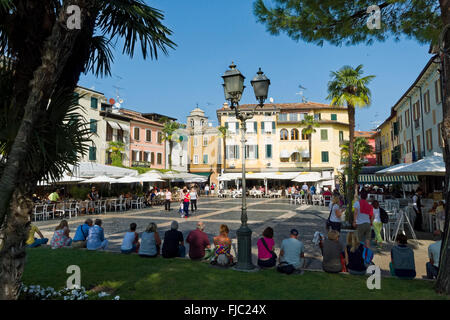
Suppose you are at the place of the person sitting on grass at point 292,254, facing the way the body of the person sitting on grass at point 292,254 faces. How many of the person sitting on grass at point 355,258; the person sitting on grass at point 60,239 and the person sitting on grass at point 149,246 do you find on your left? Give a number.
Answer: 2

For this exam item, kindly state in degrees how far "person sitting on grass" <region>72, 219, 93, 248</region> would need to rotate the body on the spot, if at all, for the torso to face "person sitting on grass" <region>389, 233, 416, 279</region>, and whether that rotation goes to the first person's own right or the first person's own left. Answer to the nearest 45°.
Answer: approximately 90° to the first person's own right

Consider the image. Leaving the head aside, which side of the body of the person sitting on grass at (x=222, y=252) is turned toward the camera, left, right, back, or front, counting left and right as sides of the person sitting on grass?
back

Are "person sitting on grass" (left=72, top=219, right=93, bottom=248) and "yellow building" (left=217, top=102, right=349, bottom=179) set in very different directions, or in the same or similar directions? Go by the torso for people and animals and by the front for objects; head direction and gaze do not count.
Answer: very different directions

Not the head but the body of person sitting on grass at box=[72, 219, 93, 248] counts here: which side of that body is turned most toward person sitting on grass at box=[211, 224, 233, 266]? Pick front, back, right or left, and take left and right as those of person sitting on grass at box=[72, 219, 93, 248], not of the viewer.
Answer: right

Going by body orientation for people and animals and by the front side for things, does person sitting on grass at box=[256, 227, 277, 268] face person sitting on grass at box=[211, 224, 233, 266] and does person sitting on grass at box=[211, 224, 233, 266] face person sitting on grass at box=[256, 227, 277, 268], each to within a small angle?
no

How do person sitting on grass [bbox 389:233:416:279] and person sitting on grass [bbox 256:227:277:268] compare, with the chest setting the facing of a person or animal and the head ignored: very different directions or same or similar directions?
same or similar directions

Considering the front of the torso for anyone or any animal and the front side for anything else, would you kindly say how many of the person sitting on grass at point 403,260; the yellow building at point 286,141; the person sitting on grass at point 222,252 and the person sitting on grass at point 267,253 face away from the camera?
3

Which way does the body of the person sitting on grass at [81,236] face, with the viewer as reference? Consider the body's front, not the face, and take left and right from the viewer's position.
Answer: facing away from the viewer and to the right of the viewer

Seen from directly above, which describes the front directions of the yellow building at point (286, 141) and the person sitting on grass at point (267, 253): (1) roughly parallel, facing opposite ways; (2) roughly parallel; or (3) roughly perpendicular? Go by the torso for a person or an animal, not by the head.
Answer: roughly parallel, facing opposite ways

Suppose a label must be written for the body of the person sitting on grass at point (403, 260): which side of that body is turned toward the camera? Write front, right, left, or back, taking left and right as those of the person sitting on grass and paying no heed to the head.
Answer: back

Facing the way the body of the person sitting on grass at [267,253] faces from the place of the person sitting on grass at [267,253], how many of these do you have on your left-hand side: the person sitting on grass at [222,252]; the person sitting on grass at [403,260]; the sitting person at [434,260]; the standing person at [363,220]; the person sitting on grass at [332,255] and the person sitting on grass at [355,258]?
1

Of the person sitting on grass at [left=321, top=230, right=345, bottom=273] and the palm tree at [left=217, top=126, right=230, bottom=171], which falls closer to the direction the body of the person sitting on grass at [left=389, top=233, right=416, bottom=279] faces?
the palm tree

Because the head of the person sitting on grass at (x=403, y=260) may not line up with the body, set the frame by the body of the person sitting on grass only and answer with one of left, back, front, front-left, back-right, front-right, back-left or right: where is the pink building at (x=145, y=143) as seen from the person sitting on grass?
front-left

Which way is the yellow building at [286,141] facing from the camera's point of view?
toward the camera

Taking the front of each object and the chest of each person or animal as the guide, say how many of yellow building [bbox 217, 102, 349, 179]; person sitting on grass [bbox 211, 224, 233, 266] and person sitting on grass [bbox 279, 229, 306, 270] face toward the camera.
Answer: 1

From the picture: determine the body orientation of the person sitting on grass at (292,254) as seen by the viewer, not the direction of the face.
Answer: away from the camera

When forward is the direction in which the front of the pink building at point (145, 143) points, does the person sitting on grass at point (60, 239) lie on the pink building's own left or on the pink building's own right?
on the pink building's own right

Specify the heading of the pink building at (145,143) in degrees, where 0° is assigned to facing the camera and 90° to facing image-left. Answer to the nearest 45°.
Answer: approximately 315°
